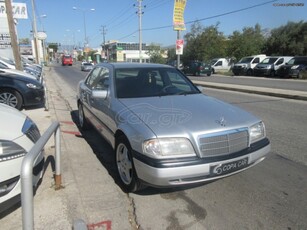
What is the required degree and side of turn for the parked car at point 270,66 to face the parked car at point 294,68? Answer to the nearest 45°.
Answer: approximately 90° to its left

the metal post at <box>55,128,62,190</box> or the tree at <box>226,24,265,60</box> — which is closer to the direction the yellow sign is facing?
the metal post

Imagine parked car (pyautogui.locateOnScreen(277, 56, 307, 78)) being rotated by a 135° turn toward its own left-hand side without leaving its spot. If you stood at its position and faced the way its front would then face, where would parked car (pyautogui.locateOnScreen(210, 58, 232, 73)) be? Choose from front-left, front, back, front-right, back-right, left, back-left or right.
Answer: back-left

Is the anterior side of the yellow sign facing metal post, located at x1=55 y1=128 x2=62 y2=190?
yes

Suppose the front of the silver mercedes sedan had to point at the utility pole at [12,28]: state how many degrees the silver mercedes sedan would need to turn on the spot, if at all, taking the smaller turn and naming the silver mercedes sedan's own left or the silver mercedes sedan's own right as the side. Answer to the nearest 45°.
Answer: approximately 180°

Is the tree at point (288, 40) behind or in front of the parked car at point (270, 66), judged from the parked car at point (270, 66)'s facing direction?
behind

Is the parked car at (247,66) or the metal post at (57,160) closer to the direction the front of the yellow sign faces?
the metal post

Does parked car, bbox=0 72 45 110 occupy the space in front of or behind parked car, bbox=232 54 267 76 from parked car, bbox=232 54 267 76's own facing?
in front

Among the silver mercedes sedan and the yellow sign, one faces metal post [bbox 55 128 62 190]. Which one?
the yellow sign

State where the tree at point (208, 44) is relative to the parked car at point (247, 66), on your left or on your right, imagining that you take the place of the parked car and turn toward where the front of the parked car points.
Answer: on your right

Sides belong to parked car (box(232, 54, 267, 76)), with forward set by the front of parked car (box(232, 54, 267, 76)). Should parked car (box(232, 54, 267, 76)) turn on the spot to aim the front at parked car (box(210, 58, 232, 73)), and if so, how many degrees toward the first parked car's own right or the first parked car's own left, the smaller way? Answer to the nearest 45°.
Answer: approximately 90° to the first parked car's own right
